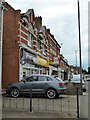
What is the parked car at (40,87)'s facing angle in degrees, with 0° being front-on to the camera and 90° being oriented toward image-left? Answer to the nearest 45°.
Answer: approximately 90°
